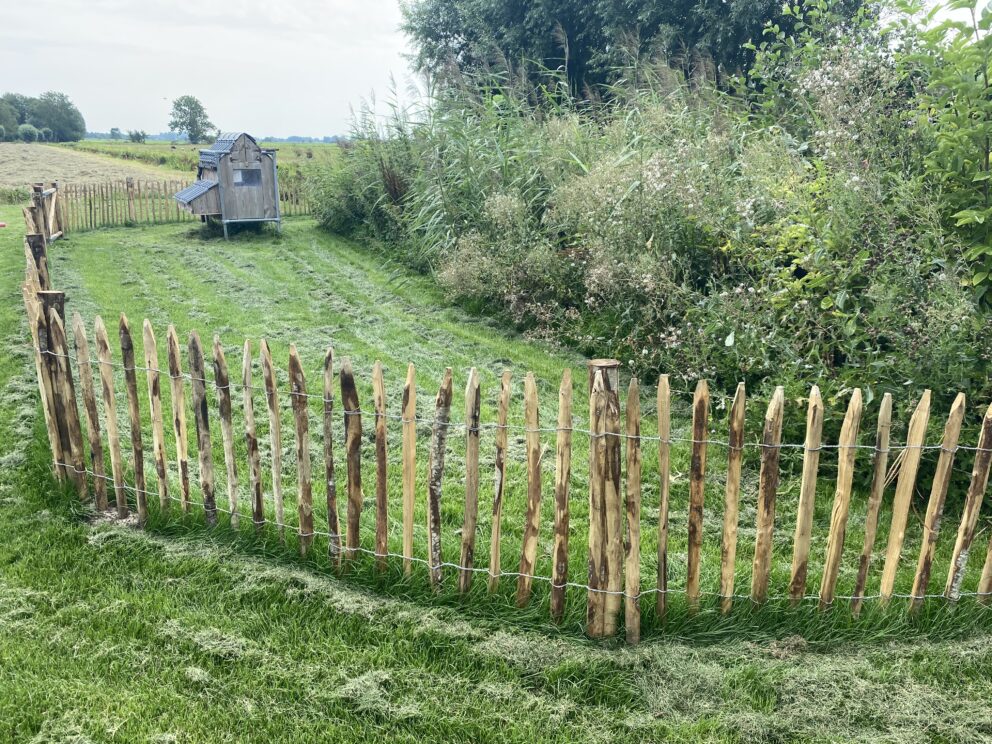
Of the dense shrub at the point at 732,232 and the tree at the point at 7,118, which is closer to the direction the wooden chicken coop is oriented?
the dense shrub

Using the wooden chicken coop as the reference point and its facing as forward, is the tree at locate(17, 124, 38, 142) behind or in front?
behind

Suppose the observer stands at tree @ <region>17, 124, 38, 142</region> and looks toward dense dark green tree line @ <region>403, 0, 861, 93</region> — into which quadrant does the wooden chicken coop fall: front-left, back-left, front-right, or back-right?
front-right

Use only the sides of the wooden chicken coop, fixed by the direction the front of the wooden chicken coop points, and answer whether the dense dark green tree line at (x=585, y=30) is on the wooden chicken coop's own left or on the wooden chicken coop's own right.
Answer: on the wooden chicken coop's own left

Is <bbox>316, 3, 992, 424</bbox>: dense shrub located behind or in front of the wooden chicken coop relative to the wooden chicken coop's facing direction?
in front

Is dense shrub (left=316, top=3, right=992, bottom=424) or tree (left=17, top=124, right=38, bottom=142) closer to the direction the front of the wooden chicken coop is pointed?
the dense shrub

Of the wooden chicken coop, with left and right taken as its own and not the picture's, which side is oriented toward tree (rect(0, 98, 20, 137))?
back

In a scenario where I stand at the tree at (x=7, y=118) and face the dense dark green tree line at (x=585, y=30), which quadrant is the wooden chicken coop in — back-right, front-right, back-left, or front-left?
front-right

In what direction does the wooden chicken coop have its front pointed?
toward the camera
